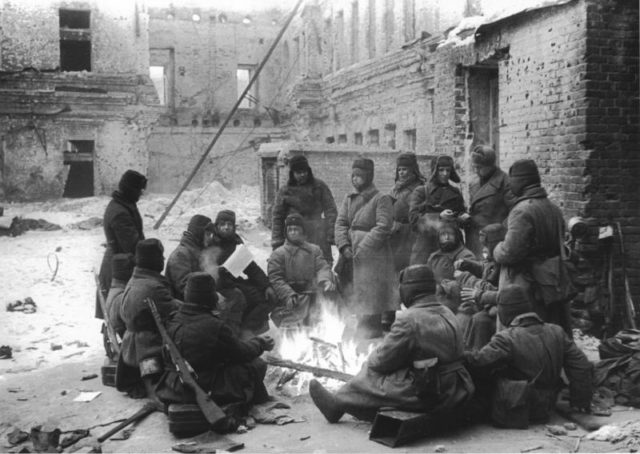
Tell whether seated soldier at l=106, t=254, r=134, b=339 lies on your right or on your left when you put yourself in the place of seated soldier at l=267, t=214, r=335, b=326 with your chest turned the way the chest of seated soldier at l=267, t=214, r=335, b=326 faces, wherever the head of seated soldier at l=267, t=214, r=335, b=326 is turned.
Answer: on your right

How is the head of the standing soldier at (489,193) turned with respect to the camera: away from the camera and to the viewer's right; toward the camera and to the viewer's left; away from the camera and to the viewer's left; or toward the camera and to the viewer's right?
toward the camera and to the viewer's left

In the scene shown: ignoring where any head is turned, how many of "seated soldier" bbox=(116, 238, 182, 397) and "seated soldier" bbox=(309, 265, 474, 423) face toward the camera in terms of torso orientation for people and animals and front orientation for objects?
0

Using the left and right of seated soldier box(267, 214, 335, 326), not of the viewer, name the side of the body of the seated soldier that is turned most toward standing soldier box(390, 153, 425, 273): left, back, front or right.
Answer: left

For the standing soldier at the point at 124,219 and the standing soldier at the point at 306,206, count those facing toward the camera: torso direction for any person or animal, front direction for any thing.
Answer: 1

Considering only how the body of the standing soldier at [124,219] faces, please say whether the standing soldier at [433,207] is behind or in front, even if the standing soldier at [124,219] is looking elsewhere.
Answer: in front

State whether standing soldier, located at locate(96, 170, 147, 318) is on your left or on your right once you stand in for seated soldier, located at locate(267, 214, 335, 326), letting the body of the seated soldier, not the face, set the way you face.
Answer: on your right

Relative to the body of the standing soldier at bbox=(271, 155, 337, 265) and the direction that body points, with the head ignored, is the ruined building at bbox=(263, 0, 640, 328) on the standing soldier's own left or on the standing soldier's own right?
on the standing soldier's own left

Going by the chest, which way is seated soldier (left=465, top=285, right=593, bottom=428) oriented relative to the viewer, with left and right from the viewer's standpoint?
facing away from the viewer and to the left of the viewer

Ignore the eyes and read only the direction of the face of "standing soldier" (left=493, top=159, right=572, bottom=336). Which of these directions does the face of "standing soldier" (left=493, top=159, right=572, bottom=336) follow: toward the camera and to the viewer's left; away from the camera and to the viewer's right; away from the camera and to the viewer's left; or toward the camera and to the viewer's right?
away from the camera and to the viewer's left

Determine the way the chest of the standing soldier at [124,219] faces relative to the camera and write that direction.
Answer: to the viewer's right

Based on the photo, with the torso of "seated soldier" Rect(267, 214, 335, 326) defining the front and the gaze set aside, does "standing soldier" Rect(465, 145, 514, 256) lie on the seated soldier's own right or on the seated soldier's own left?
on the seated soldier's own left

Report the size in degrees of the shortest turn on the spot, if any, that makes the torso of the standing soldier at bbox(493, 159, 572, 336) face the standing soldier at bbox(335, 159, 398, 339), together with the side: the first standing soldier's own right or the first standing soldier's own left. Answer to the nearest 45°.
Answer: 0° — they already face them
